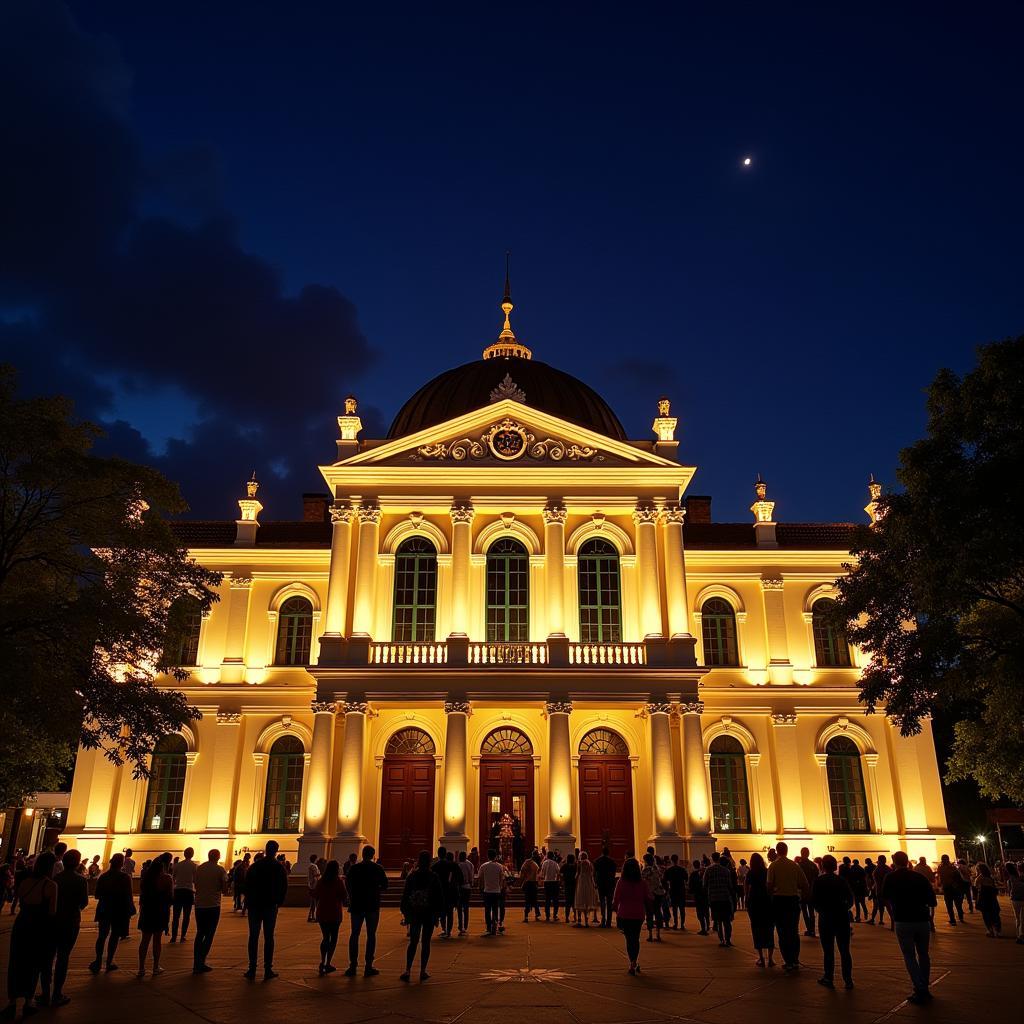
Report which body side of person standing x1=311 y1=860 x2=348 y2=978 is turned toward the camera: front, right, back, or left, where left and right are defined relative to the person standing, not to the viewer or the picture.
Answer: back

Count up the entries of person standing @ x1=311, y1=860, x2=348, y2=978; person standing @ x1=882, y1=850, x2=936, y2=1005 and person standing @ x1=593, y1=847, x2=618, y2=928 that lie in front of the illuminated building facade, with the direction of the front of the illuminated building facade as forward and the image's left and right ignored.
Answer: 3

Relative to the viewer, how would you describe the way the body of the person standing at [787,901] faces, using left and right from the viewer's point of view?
facing away from the viewer

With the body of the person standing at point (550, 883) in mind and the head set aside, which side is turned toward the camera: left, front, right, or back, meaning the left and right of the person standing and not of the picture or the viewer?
back

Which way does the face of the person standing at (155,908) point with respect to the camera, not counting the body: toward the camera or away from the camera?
away from the camera

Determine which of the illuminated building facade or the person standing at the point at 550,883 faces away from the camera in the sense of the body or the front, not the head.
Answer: the person standing

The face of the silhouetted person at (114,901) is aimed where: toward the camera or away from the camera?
away from the camera

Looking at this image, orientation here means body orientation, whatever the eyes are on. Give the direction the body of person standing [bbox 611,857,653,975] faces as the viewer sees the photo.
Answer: away from the camera

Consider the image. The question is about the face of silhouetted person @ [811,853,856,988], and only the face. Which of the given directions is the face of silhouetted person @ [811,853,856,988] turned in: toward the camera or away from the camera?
away from the camera

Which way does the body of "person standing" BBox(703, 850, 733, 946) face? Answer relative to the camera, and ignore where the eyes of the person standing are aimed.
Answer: away from the camera

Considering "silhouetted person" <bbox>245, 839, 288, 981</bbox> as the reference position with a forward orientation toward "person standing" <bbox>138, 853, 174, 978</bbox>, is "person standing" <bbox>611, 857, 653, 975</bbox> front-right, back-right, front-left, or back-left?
back-right

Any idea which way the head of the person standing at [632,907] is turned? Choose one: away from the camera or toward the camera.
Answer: away from the camera

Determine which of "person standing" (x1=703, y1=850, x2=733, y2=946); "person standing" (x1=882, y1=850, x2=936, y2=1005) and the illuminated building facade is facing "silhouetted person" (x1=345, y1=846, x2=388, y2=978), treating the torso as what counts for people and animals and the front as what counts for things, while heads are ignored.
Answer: the illuminated building facade

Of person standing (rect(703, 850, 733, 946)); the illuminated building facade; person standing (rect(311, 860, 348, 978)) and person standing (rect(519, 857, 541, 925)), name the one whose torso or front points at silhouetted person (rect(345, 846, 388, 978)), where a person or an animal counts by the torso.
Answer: the illuminated building facade

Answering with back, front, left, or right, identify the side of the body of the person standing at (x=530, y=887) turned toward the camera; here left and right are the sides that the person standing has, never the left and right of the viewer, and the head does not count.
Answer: back

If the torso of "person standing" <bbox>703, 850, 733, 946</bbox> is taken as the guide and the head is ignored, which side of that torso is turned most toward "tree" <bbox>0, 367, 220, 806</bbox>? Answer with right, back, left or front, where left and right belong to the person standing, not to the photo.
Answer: left

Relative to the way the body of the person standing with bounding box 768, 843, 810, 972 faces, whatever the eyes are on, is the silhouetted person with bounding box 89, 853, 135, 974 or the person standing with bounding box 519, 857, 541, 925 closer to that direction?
the person standing

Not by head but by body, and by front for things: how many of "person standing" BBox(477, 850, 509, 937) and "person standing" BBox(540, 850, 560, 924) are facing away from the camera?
2

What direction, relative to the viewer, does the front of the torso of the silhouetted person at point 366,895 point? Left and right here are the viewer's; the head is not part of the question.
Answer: facing away from the viewer
